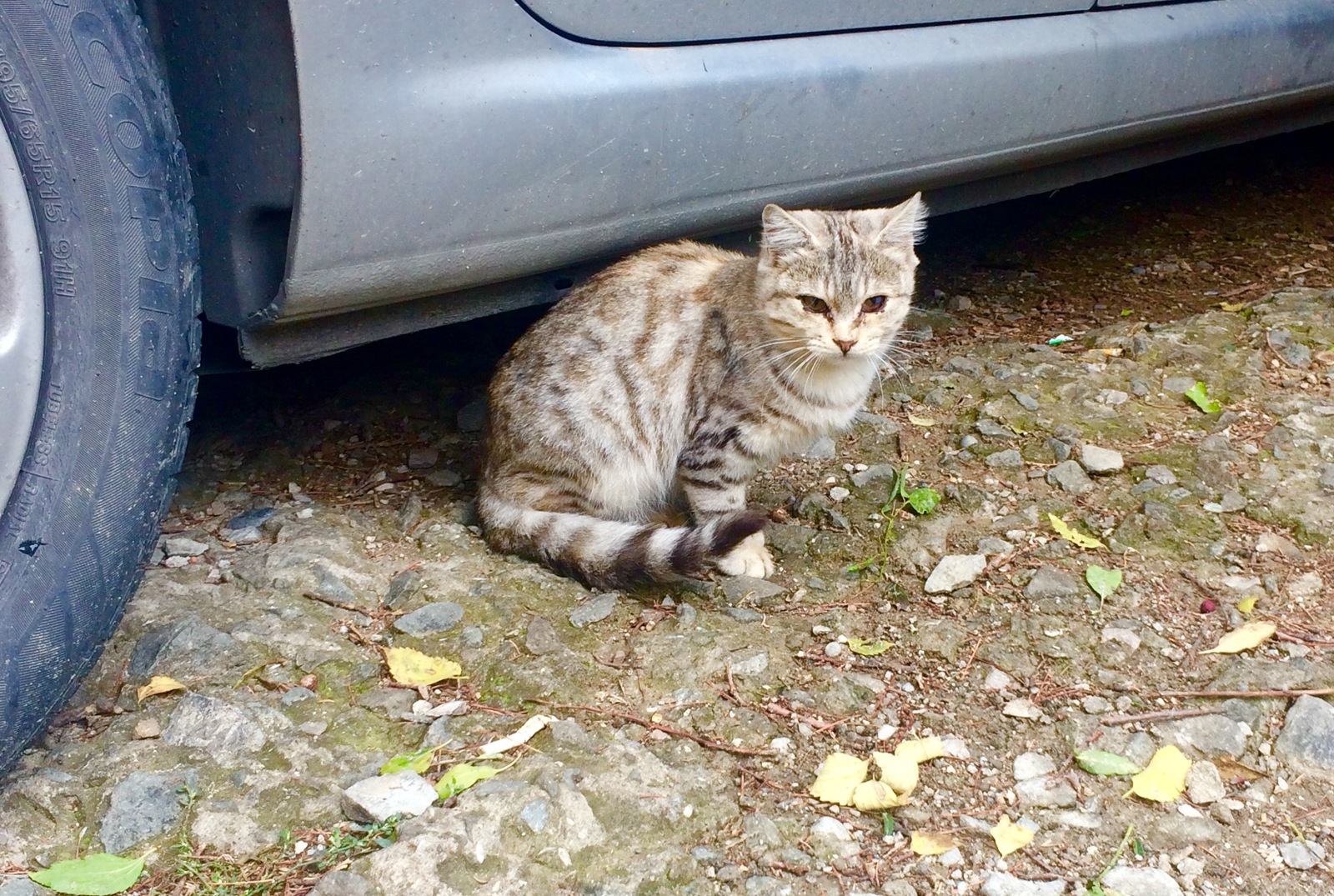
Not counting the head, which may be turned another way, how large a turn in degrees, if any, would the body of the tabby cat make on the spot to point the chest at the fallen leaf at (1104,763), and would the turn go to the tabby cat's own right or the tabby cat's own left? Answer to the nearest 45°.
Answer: approximately 45° to the tabby cat's own right

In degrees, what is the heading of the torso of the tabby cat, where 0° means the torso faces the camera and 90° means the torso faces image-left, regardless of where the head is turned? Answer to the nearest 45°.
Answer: approximately 270°

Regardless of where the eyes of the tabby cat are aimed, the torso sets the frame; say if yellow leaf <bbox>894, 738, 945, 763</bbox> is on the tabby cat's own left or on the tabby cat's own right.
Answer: on the tabby cat's own right

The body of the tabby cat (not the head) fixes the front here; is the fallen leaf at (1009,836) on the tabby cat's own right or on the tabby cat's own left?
on the tabby cat's own right

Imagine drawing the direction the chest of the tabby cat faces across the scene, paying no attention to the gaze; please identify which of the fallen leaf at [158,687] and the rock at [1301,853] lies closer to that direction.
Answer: the rock

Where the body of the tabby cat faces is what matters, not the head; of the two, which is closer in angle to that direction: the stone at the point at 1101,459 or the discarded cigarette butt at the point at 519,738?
the stone
